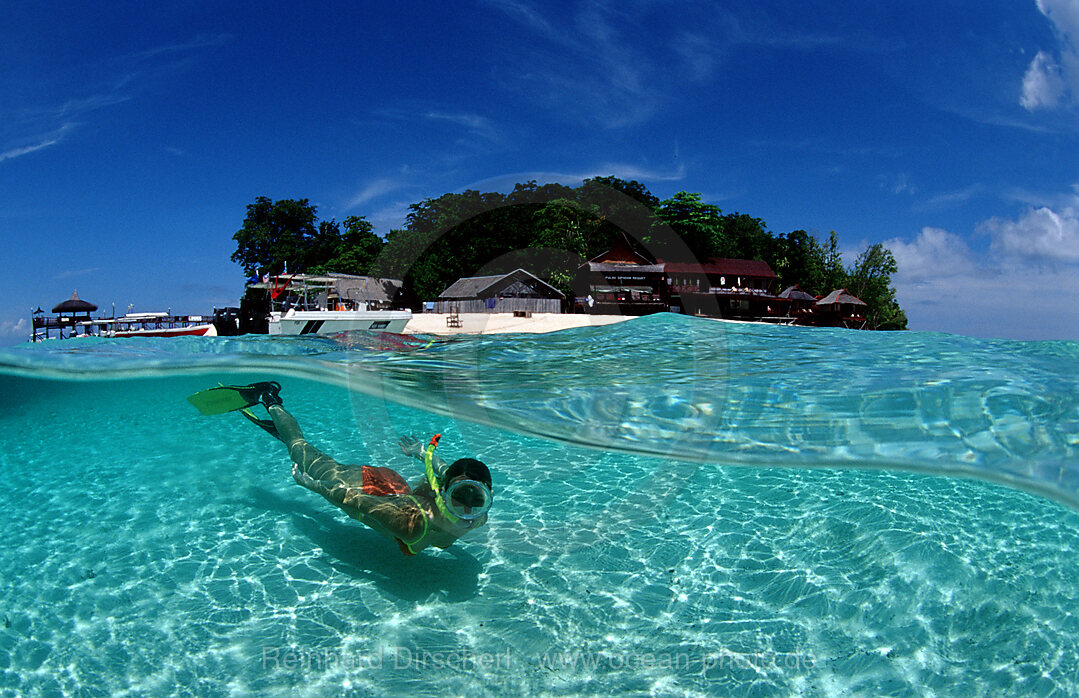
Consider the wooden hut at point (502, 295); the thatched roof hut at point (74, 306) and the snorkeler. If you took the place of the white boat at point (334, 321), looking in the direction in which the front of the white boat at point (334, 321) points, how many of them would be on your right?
1

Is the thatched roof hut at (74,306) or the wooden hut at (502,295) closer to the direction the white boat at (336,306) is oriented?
the wooden hut

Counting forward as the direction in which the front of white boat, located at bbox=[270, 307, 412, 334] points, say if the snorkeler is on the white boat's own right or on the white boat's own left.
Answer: on the white boat's own right

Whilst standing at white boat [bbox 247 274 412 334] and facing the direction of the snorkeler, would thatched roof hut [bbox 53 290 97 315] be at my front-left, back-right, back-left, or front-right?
back-right

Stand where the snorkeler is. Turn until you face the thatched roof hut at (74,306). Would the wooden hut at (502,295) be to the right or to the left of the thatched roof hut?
right

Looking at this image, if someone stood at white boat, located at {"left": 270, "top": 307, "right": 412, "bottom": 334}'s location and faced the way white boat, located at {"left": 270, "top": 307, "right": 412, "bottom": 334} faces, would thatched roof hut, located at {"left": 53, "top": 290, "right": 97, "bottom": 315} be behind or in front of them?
behind

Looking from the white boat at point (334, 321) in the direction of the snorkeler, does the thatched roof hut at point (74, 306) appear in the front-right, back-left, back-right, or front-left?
back-right

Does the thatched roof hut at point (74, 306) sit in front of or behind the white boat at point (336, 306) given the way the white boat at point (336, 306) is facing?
behind
